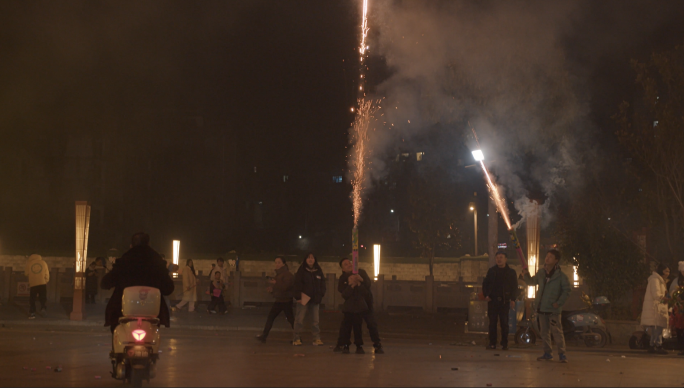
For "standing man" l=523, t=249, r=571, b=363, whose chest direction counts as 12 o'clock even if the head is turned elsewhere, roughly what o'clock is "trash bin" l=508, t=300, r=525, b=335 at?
The trash bin is roughly at 4 o'clock from the standing man.

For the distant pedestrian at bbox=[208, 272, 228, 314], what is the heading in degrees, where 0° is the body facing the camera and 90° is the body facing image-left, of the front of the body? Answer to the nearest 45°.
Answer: approximately 0°

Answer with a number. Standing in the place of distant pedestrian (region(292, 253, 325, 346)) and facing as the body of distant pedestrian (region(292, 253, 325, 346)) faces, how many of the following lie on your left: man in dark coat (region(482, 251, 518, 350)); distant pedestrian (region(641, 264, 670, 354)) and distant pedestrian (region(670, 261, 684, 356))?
3

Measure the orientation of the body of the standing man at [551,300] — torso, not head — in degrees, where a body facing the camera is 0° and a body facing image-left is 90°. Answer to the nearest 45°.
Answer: approximately 45°

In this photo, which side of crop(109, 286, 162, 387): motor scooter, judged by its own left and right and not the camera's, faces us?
back

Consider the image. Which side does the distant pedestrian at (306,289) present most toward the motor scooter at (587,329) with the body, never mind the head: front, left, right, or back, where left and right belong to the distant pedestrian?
left

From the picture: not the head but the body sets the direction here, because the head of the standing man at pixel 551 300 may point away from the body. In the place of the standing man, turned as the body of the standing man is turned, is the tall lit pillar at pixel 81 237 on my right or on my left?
on my right

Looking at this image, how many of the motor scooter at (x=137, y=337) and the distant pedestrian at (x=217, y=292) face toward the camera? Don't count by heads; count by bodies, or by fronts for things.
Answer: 1
